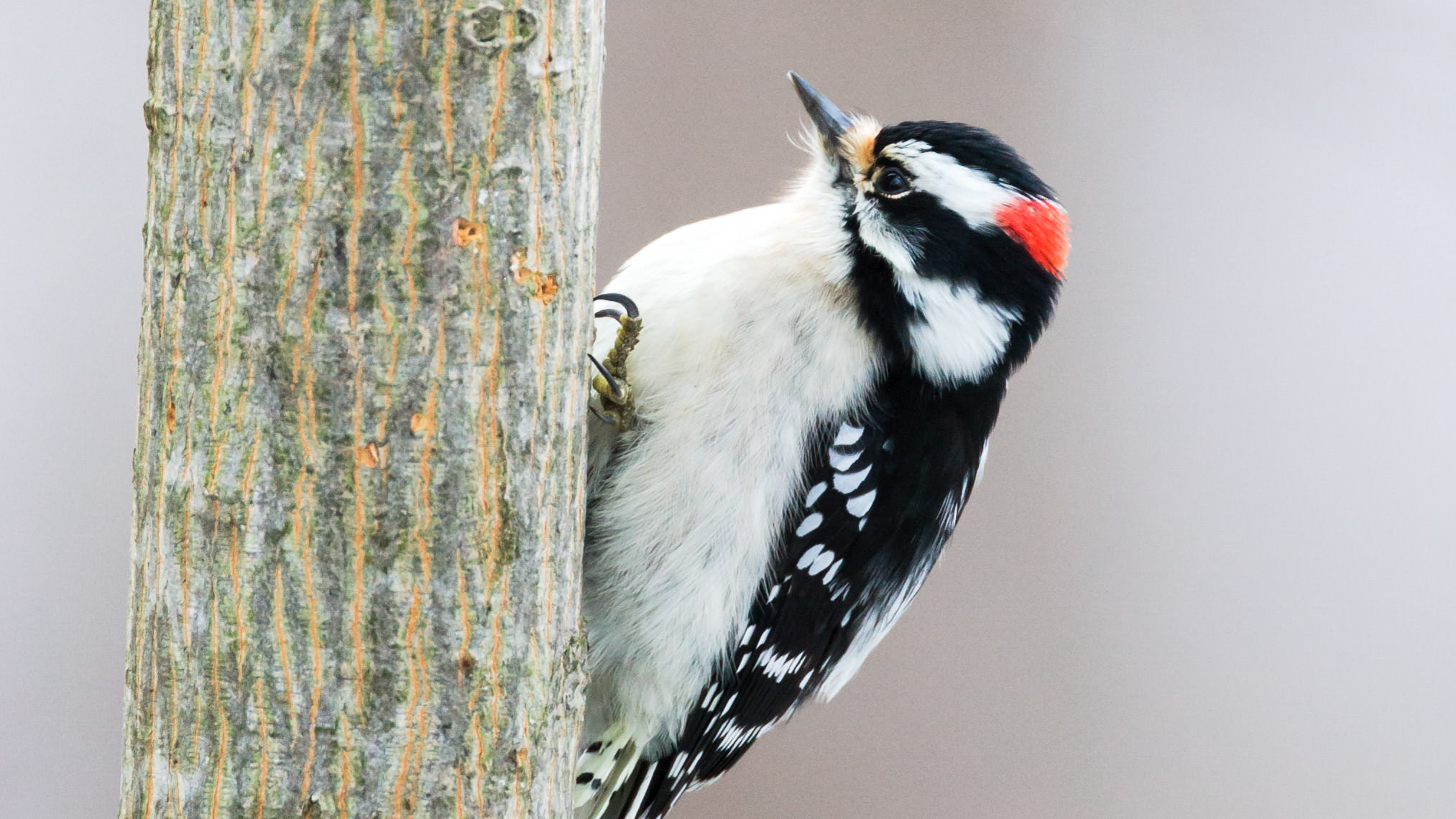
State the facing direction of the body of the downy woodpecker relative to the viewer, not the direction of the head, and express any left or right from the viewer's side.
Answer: facing to the left of the viewer
